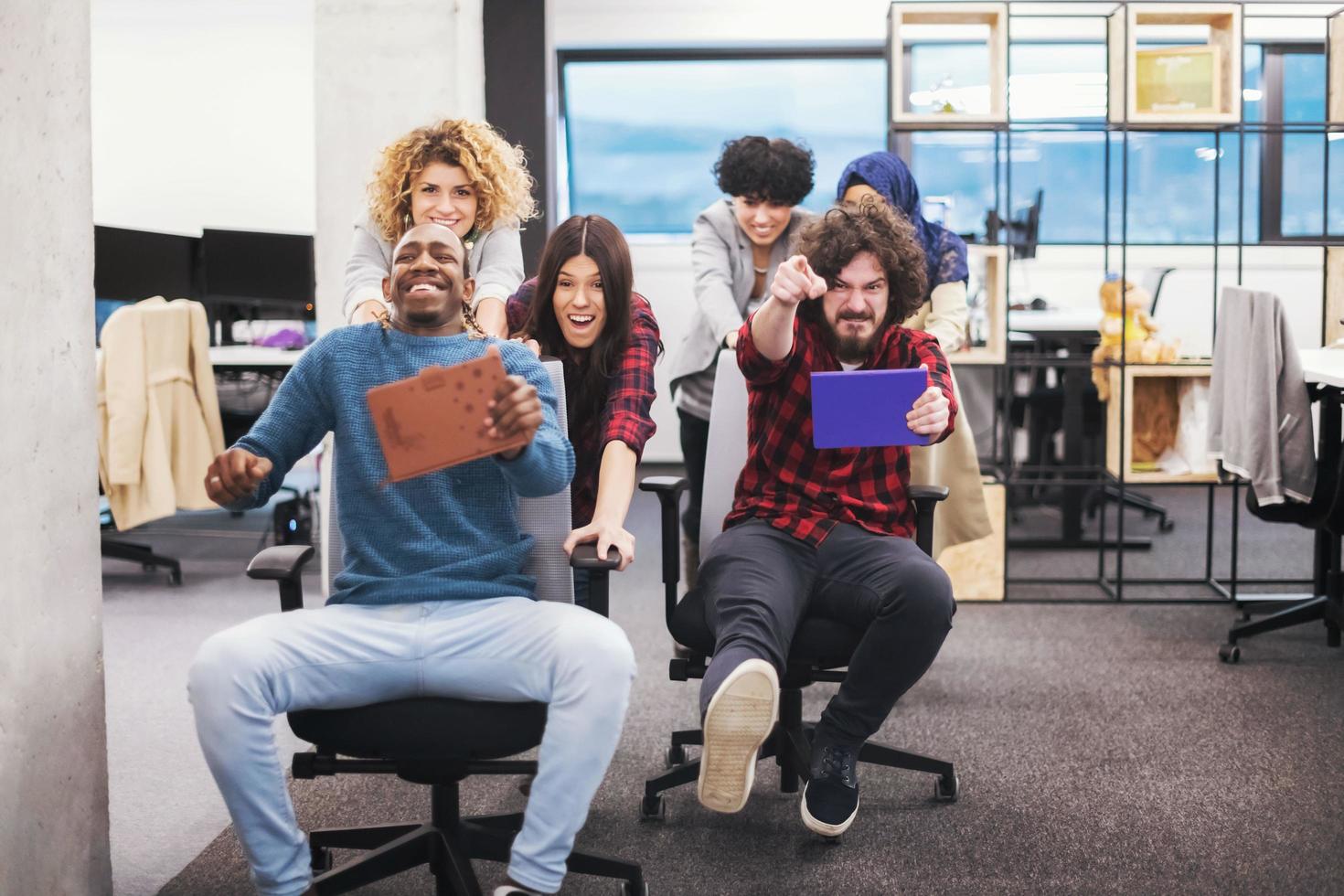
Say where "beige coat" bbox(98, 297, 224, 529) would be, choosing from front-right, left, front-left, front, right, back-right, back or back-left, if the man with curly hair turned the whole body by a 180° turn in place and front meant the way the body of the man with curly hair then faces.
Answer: front-left

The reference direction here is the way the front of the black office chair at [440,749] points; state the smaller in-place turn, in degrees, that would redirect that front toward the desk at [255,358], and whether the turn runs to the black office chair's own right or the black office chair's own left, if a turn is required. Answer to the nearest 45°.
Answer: approximately 180°

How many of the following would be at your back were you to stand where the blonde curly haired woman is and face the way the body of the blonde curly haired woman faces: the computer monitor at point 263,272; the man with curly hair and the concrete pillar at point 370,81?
2

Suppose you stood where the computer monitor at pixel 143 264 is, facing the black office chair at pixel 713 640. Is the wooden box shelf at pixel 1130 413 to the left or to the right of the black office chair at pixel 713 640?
left

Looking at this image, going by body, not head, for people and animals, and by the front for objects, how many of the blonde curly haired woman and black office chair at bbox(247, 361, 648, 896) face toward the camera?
2

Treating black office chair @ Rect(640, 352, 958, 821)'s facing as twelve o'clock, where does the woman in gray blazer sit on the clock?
The woman in gray blazer is roughly at 6 o'clock from the black office chair.

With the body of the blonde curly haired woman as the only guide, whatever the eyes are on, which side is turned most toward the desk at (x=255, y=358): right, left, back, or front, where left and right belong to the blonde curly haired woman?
back

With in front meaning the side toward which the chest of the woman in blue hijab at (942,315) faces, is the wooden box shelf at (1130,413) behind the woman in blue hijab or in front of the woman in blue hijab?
behind

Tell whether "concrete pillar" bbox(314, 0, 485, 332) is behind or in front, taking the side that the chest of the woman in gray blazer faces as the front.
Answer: behind

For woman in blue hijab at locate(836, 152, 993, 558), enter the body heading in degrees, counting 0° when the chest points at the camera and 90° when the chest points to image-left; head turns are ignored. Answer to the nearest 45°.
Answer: approximately 45°
